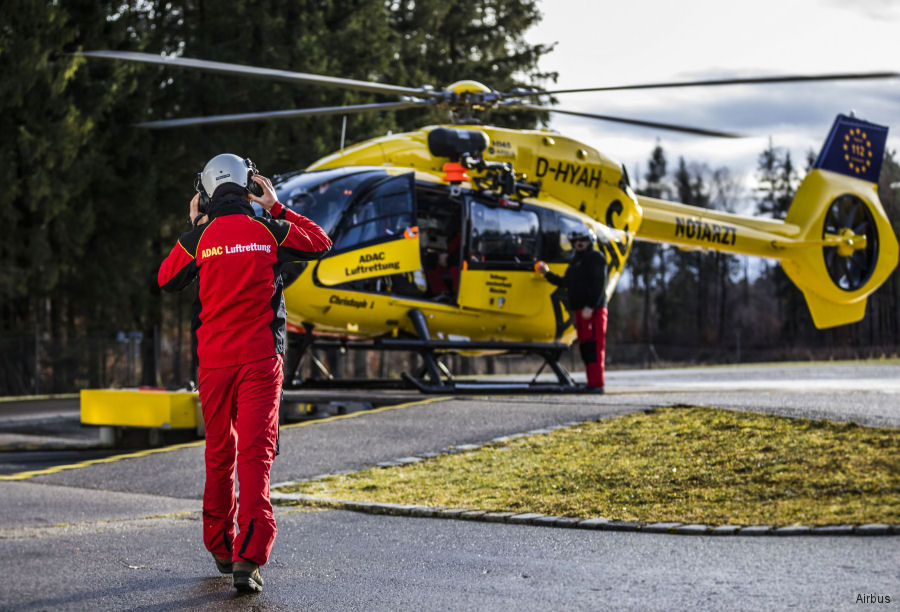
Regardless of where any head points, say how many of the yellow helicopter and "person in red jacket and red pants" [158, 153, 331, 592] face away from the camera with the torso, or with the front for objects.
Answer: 1

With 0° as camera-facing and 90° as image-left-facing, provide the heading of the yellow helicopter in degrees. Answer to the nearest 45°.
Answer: approximately 45°

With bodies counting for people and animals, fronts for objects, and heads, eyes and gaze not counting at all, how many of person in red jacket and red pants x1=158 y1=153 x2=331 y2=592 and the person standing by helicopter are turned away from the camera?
1

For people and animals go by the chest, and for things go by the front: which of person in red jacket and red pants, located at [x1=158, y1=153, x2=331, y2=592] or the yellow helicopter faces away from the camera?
the person in red jacket and red pants

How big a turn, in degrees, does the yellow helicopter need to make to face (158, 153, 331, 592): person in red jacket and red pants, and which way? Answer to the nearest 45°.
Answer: approximately 45° to its left

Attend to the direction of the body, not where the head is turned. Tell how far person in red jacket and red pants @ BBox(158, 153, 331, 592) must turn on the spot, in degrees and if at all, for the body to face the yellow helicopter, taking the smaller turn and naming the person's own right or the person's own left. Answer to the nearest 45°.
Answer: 0° — they already face it

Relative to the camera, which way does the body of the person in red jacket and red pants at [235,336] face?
away from the camera

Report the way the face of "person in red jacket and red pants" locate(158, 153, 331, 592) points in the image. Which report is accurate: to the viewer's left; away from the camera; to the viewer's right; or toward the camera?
away from the camera
